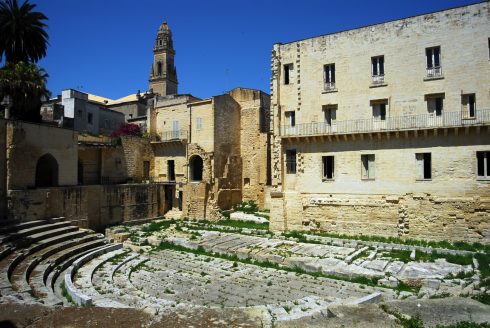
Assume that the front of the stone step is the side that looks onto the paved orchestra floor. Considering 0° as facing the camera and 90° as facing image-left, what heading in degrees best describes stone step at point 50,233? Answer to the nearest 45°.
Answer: approximately 315°

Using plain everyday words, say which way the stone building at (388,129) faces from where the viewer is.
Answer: facing the viewer and to the left of the viewer

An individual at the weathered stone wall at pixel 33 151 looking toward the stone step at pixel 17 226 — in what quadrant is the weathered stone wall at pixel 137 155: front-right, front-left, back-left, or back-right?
back-left

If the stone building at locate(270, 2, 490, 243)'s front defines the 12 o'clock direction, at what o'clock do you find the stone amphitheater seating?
The stone amphitheater seating is roughly at 12 o'clock from the stone building.

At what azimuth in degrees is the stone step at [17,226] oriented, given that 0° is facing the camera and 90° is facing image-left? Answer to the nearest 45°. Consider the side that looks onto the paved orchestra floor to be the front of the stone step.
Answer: approximately 315°

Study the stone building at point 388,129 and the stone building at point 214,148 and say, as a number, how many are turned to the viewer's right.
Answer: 0

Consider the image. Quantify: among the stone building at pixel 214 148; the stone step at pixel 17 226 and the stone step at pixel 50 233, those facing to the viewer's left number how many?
0

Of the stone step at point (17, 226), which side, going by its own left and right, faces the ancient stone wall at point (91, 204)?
left

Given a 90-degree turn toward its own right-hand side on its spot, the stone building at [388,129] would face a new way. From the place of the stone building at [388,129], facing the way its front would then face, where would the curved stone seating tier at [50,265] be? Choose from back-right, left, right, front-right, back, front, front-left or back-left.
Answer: left

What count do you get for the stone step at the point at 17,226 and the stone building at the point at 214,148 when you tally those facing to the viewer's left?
0

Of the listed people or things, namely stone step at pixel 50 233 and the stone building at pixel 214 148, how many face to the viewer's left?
0

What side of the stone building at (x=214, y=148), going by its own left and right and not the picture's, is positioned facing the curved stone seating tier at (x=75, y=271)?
front

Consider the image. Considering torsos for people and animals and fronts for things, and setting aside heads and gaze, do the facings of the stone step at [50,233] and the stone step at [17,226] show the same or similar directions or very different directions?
same or similar directions

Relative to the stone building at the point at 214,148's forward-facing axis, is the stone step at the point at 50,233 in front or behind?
in front

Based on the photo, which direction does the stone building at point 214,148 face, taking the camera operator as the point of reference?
facing the viewer
